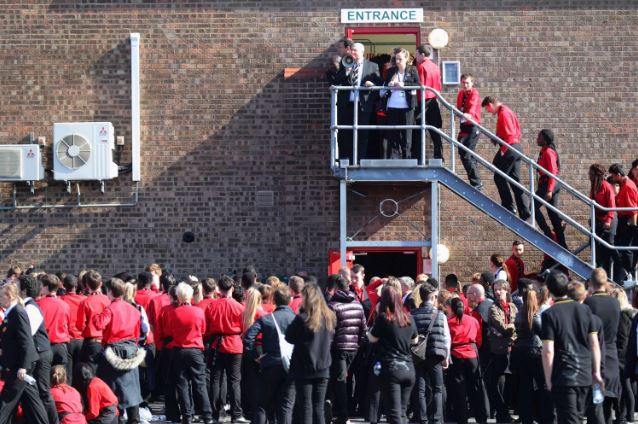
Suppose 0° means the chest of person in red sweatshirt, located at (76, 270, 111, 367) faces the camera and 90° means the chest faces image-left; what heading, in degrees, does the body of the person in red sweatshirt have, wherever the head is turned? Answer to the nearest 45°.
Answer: approximately 180°

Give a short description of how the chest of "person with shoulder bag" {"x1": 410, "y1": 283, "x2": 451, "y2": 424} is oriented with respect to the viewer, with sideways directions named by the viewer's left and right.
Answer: facing away from the viewer

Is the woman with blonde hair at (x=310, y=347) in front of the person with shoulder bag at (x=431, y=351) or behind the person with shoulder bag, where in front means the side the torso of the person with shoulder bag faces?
behind

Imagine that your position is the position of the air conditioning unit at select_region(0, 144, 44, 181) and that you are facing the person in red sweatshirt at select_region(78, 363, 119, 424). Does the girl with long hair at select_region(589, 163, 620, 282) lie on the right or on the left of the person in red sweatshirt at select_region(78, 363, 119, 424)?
left

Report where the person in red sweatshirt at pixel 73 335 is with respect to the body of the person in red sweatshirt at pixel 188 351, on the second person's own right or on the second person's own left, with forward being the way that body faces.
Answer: on the second person's own left

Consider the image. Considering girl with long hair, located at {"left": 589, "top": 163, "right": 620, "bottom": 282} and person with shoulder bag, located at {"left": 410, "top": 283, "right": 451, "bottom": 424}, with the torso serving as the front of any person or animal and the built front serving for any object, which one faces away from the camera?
the person with shoulder bag

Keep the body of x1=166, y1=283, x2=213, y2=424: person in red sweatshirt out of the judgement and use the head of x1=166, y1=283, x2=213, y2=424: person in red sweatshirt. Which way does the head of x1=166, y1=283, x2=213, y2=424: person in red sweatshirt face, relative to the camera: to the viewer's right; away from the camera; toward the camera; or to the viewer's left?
away from the camera

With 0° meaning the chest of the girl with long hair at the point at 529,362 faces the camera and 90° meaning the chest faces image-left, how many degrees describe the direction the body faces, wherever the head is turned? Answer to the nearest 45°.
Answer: approximately 135°
